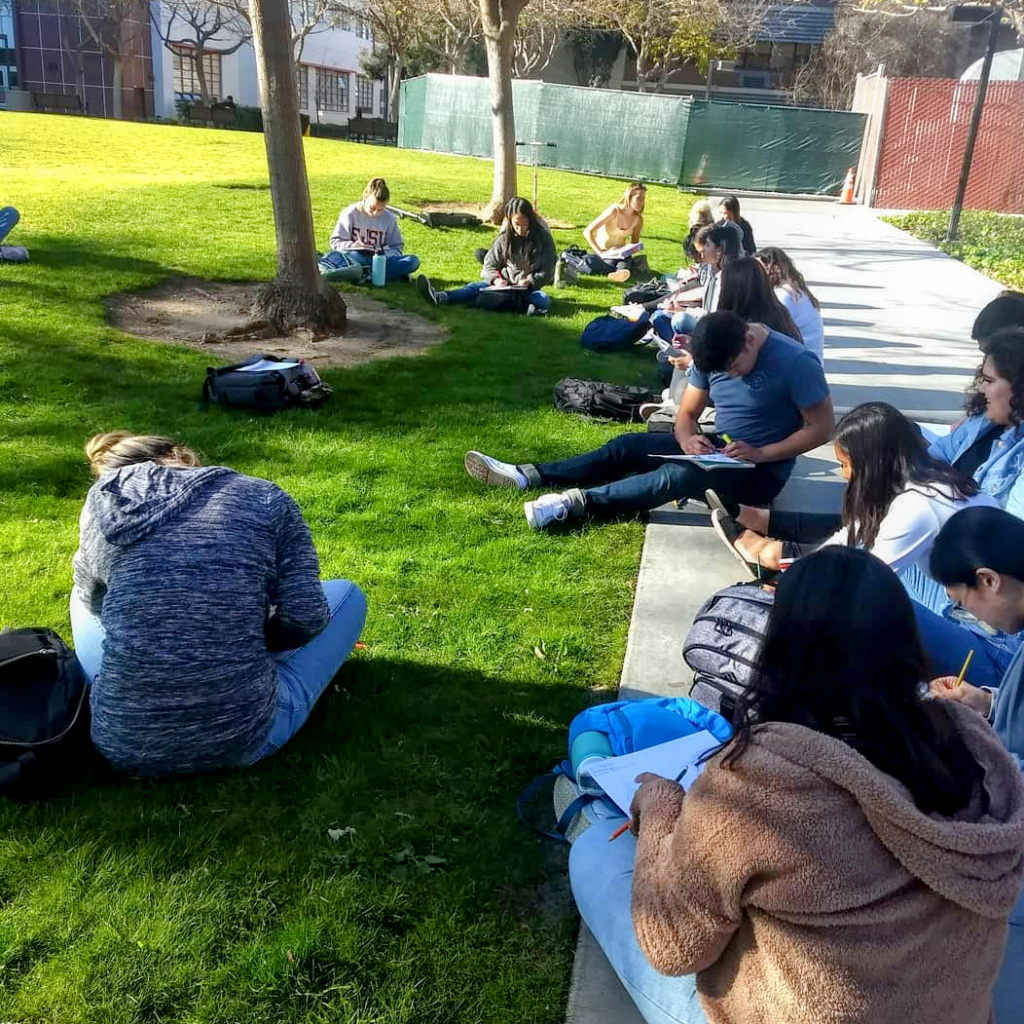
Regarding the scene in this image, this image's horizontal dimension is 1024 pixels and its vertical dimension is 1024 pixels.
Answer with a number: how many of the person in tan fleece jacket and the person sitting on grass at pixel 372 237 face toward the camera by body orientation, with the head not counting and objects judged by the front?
1

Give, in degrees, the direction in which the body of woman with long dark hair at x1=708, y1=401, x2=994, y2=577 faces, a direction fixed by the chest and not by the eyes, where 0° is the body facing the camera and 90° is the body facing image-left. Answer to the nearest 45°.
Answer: approximately 90°

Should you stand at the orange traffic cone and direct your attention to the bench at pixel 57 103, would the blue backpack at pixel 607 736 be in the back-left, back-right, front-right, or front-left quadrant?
back-left

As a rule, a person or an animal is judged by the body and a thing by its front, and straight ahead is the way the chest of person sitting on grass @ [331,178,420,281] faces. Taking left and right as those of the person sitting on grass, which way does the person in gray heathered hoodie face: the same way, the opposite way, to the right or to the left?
the opposite way

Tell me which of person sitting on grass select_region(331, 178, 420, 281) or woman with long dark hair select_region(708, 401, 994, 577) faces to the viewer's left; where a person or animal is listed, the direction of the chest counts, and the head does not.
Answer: the woman with long dark hair

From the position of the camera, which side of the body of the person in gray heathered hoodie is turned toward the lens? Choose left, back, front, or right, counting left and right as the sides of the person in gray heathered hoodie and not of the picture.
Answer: back

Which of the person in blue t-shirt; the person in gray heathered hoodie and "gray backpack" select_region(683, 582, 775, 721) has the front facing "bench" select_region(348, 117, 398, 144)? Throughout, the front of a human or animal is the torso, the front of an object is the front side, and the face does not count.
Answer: the person in gray heathered hoodie

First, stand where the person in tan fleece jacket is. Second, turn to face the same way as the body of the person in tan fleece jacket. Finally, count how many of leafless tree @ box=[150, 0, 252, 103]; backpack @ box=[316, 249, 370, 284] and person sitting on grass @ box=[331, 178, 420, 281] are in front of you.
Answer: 3

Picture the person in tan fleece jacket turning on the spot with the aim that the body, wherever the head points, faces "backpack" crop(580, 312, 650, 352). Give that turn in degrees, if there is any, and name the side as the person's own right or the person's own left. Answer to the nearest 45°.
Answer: approximately 45° to the person's own right

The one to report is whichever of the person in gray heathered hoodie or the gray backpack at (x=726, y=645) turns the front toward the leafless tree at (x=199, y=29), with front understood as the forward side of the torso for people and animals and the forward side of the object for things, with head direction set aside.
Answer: the person in gray heathered hoodie

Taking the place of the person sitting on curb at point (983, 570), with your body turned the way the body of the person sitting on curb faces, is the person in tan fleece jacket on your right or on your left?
on your left

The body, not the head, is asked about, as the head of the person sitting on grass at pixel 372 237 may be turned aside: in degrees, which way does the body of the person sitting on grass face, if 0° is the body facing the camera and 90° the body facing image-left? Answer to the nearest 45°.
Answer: approximately 0°

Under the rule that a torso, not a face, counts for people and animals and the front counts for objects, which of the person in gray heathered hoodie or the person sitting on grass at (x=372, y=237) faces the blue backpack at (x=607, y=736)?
the person sitting on grass

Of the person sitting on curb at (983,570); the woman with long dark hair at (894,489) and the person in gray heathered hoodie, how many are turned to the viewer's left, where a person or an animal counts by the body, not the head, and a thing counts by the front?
2

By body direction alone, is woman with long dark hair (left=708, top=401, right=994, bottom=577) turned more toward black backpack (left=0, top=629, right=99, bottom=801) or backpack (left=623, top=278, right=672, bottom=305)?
the black backpack
